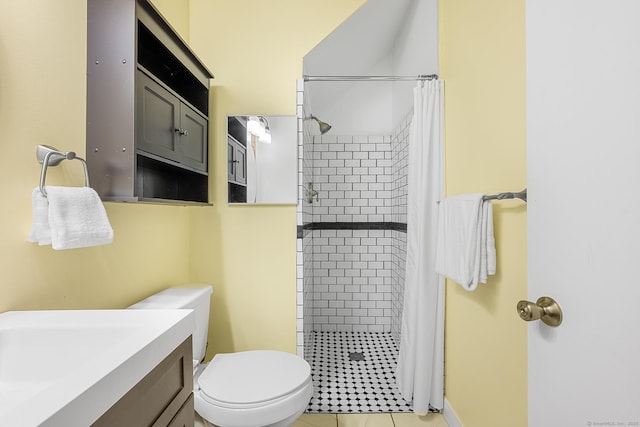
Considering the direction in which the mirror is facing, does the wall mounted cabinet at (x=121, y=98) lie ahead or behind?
ahead

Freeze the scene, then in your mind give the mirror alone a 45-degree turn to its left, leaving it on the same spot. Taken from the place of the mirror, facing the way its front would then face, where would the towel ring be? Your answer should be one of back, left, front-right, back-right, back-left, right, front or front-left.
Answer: right

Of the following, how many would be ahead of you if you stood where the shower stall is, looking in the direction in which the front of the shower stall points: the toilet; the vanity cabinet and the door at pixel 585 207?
3

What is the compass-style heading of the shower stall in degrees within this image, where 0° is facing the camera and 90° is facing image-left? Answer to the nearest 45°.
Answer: approximately 0°

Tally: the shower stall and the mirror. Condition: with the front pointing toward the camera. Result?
2

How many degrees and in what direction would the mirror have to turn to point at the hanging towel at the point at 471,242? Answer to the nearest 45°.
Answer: approximately 45° to its left
